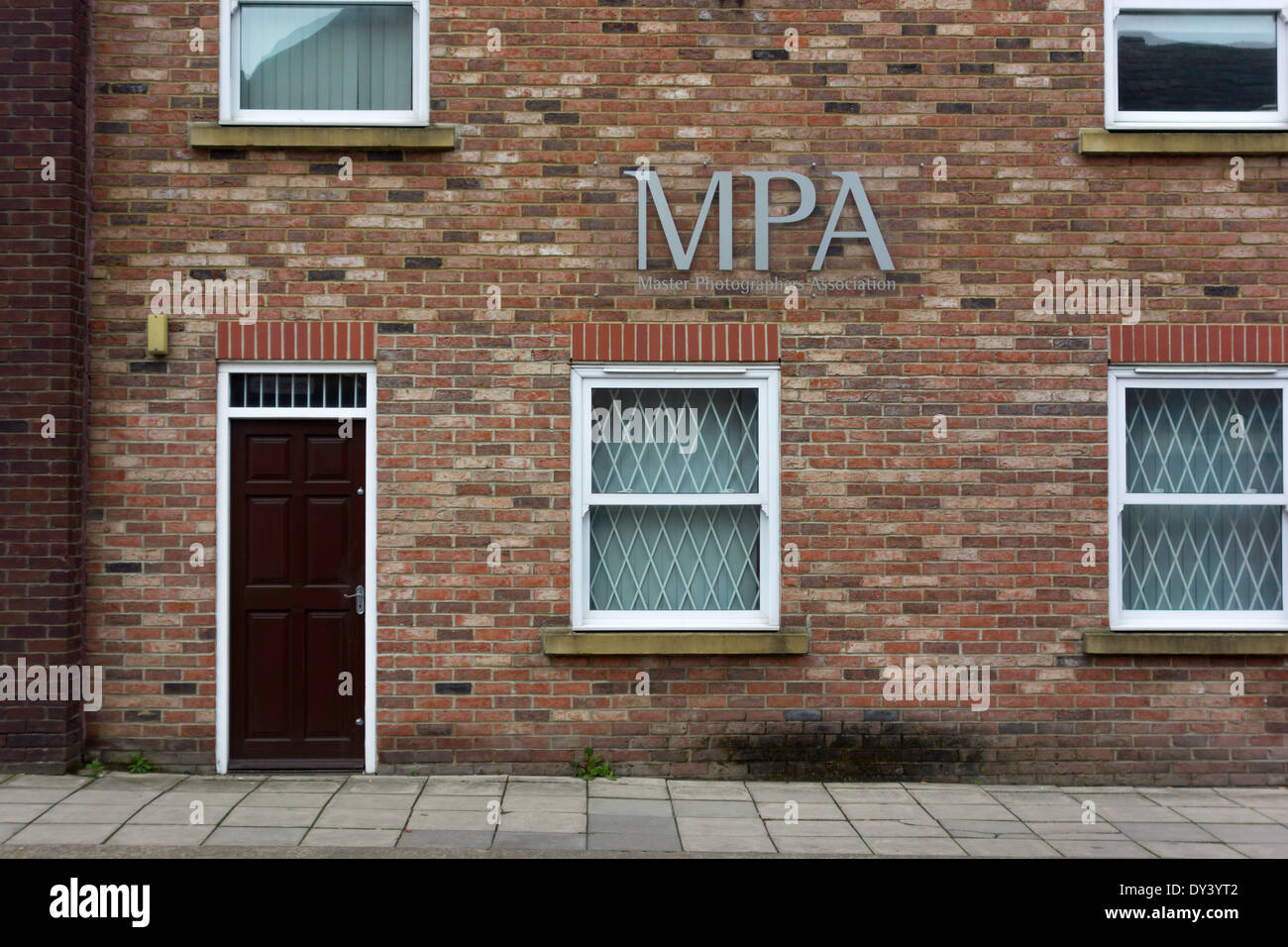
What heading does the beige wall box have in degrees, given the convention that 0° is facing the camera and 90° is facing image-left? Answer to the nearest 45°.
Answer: approximately 0°

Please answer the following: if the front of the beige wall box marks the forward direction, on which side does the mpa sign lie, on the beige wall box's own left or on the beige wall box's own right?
on the beige wall box's own left

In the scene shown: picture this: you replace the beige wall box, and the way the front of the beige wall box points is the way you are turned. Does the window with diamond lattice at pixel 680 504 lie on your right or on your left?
on your left

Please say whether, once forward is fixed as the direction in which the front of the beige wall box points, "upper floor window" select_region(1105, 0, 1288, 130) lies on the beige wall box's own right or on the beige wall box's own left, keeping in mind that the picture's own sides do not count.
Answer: on the beige wall box's own left

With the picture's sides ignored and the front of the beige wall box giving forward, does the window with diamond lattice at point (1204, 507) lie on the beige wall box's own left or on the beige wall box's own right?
on the beige wall box's own left

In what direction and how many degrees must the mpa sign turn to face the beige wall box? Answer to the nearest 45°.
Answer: approximately 90° to its right

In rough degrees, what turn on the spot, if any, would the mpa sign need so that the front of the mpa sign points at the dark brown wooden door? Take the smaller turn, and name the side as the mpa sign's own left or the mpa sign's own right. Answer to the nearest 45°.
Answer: approximately 90° to the mpa sign's own right

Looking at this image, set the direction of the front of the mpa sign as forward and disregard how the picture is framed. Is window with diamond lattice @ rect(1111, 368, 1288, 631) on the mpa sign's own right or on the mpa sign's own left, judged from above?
on the mpa sign's own left

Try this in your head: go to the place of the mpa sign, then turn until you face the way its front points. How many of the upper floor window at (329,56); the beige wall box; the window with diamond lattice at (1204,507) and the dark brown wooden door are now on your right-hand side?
3

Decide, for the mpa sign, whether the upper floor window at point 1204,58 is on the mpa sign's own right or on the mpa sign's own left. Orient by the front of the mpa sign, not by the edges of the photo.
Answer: on the mpa sign's own left

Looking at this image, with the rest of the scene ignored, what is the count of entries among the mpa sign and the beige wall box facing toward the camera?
2
